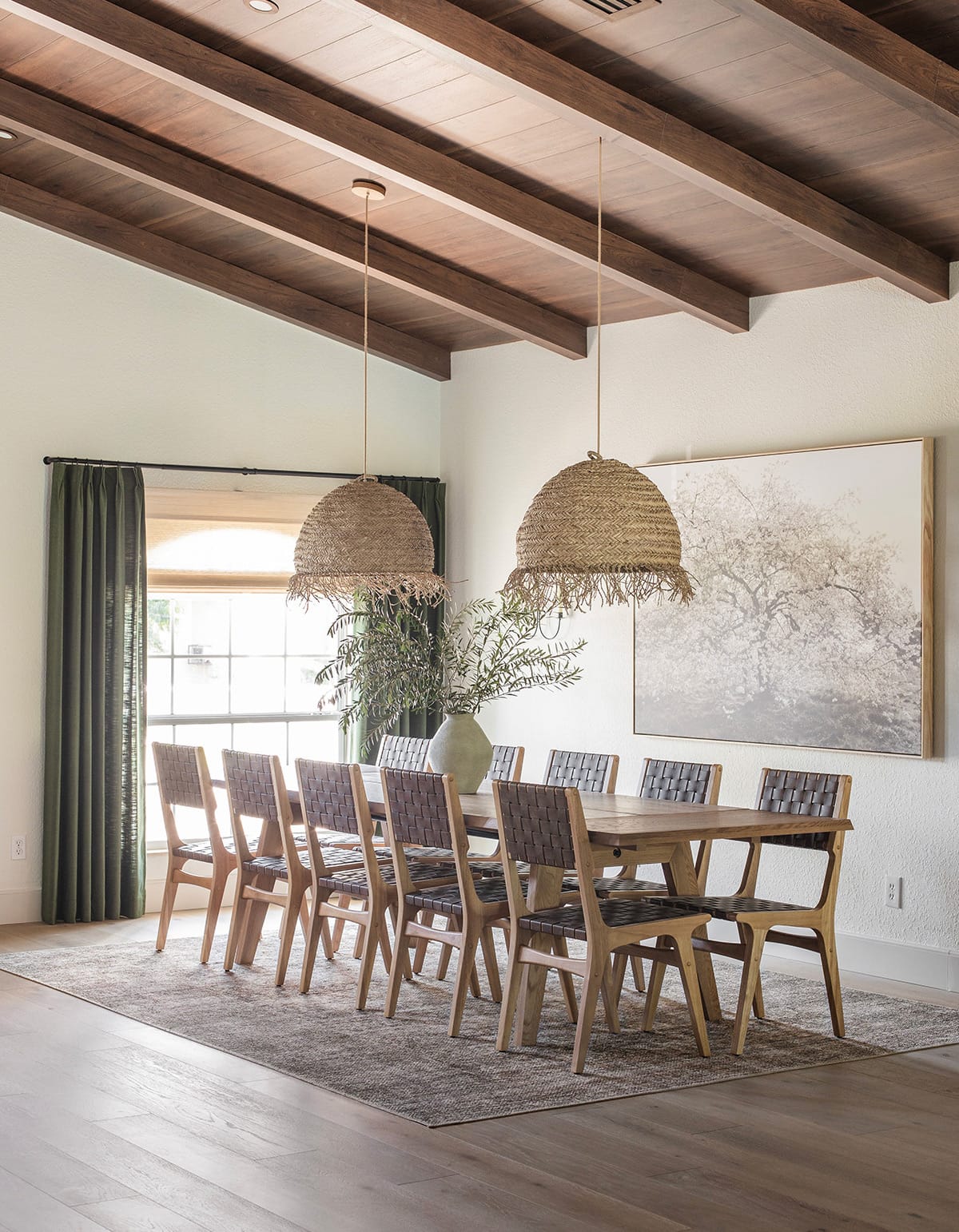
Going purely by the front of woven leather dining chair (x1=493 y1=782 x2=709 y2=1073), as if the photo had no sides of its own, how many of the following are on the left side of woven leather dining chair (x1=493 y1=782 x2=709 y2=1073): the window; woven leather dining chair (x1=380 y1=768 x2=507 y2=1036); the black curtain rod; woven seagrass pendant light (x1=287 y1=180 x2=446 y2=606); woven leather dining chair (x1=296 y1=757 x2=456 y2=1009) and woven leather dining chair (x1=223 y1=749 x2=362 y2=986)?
6

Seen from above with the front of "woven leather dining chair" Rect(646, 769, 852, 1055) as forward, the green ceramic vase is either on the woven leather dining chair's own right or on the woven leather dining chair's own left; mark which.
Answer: on the woven leather dining chair's own right

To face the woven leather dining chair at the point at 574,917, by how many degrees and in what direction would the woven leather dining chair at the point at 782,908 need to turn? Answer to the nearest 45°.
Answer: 0° — it already faces it

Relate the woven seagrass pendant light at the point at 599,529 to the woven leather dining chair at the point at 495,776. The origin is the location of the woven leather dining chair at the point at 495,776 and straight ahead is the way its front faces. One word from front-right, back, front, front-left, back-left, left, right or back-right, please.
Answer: front-left

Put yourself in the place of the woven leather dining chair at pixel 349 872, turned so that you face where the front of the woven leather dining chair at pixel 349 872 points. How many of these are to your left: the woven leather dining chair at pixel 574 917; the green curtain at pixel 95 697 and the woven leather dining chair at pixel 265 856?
2

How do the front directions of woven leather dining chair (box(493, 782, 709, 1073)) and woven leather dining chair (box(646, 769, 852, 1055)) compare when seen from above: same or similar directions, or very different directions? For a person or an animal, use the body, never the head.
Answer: very different directions

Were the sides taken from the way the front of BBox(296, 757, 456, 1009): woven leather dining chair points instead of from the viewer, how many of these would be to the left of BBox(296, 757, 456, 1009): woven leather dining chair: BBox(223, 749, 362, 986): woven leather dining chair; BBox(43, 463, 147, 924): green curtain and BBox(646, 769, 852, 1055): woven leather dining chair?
2

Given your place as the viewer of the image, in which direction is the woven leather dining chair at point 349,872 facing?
facing away from the viewer and to the right of the viewer

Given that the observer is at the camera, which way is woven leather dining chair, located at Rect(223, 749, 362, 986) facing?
facing away from the viewer and to the right of the viewer

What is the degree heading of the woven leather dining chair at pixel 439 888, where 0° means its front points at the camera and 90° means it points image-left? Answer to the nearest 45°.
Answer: approximately 225°

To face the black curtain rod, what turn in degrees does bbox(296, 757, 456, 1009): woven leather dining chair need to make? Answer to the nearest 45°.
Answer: approximately 45° to its left

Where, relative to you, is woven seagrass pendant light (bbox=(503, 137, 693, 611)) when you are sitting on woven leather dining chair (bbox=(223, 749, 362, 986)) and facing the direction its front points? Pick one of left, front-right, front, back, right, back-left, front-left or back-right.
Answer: right

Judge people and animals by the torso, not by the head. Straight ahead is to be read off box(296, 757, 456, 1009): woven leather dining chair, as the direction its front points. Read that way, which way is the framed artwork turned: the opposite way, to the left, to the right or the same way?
the opposite way

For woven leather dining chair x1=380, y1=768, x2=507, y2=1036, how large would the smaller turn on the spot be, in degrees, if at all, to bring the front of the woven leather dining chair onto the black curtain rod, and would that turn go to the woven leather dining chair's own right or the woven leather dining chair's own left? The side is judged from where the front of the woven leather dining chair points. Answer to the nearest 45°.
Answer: approximately 45° to the woven leather dining chair's own left

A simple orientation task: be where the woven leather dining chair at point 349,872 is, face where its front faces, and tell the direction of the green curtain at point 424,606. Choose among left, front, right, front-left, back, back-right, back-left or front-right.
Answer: front-left

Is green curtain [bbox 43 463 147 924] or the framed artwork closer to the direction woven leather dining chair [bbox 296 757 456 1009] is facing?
the framed artwork

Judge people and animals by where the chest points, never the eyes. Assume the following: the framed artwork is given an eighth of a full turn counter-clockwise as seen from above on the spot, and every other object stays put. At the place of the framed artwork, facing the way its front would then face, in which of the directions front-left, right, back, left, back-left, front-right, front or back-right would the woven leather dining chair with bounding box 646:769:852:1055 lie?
front
